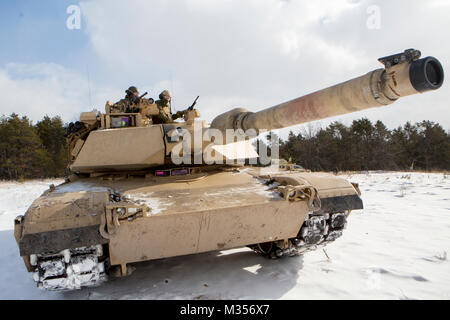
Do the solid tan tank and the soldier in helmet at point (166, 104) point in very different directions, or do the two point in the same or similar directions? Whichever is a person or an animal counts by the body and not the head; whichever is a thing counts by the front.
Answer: same or similar directions

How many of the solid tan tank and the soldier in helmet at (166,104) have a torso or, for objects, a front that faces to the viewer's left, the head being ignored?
0

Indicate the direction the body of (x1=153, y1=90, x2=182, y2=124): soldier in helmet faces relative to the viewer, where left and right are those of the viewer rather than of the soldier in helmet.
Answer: facing the viewer and to the right of the viewer
